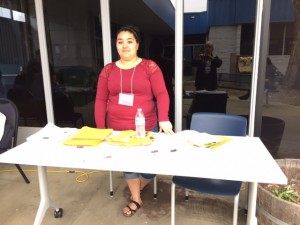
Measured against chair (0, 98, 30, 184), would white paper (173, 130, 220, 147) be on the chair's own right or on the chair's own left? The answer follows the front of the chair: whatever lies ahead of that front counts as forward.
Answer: on the chair's own left

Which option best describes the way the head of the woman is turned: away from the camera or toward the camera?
toward the camera

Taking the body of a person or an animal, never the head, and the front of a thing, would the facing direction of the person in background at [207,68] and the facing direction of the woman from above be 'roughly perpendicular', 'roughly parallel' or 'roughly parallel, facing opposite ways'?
roughly parallel

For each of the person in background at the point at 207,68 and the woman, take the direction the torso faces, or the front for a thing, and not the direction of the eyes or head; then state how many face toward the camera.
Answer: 2

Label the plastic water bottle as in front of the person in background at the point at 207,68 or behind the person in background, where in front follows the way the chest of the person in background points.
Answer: in front

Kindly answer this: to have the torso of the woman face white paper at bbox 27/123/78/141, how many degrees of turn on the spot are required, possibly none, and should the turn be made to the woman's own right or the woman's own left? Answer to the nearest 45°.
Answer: approximately 90° to the woman's own right

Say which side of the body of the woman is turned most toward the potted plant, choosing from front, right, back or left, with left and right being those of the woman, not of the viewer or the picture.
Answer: left

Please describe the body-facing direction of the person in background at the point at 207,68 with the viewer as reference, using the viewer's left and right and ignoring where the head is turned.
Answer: facing the viewer

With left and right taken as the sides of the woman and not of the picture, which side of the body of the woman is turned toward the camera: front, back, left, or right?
front

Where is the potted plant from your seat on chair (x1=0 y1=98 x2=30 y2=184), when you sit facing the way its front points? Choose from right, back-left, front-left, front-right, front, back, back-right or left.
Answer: left
